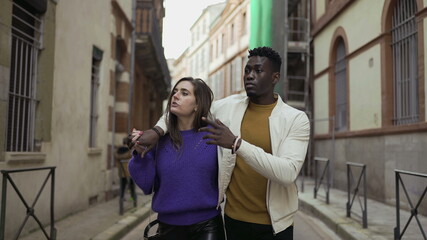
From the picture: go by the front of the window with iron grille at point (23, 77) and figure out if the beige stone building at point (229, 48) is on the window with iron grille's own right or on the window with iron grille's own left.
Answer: on the window with iron grille's own left

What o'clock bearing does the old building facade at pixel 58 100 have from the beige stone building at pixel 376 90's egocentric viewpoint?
The old building facade is roughly at 12 o'clock from the beige stone building.

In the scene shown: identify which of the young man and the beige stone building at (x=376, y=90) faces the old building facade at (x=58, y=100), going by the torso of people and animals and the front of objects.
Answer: the beige stone building

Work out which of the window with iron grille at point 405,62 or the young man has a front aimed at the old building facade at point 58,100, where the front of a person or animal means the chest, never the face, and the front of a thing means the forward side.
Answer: the window with iron grille

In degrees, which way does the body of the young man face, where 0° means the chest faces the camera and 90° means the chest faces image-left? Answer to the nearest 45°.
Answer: approximately 45°

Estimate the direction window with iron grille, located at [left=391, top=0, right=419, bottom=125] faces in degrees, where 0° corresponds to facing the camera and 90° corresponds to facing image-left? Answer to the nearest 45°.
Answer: approximately 45°

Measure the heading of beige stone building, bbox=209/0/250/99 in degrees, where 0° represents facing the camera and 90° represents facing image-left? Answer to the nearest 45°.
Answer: approximately 45°

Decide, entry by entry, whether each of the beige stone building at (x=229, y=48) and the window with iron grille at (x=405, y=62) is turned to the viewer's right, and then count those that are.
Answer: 0
